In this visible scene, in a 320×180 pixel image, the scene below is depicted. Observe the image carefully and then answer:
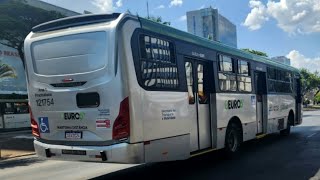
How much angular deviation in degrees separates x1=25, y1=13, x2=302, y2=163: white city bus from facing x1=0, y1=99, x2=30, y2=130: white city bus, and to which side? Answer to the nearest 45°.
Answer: approximately 90° to its left

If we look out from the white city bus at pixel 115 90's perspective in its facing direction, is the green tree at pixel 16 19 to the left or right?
on its left

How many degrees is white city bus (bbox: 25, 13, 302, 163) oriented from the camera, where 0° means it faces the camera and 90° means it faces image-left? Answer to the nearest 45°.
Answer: approximately 225°
